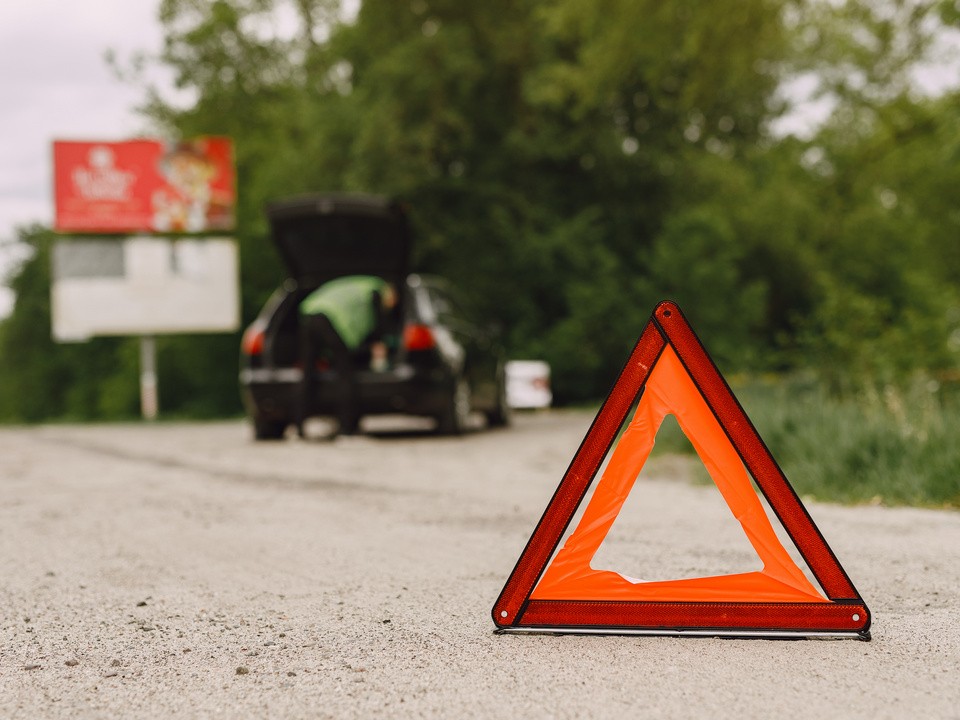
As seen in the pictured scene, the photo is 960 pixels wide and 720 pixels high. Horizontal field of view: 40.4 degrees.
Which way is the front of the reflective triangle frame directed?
toward the camera

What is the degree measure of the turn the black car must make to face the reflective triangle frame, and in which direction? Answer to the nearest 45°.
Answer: approximately 135° to its right

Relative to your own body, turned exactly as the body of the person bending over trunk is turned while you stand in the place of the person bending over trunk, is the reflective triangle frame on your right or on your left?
on your right

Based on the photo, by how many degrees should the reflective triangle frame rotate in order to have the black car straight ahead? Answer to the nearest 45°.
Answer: approximately 180°

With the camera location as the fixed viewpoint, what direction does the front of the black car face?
facing away from the viewer and to the right of the viewer

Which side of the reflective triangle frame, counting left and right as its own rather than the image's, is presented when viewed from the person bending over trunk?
back
